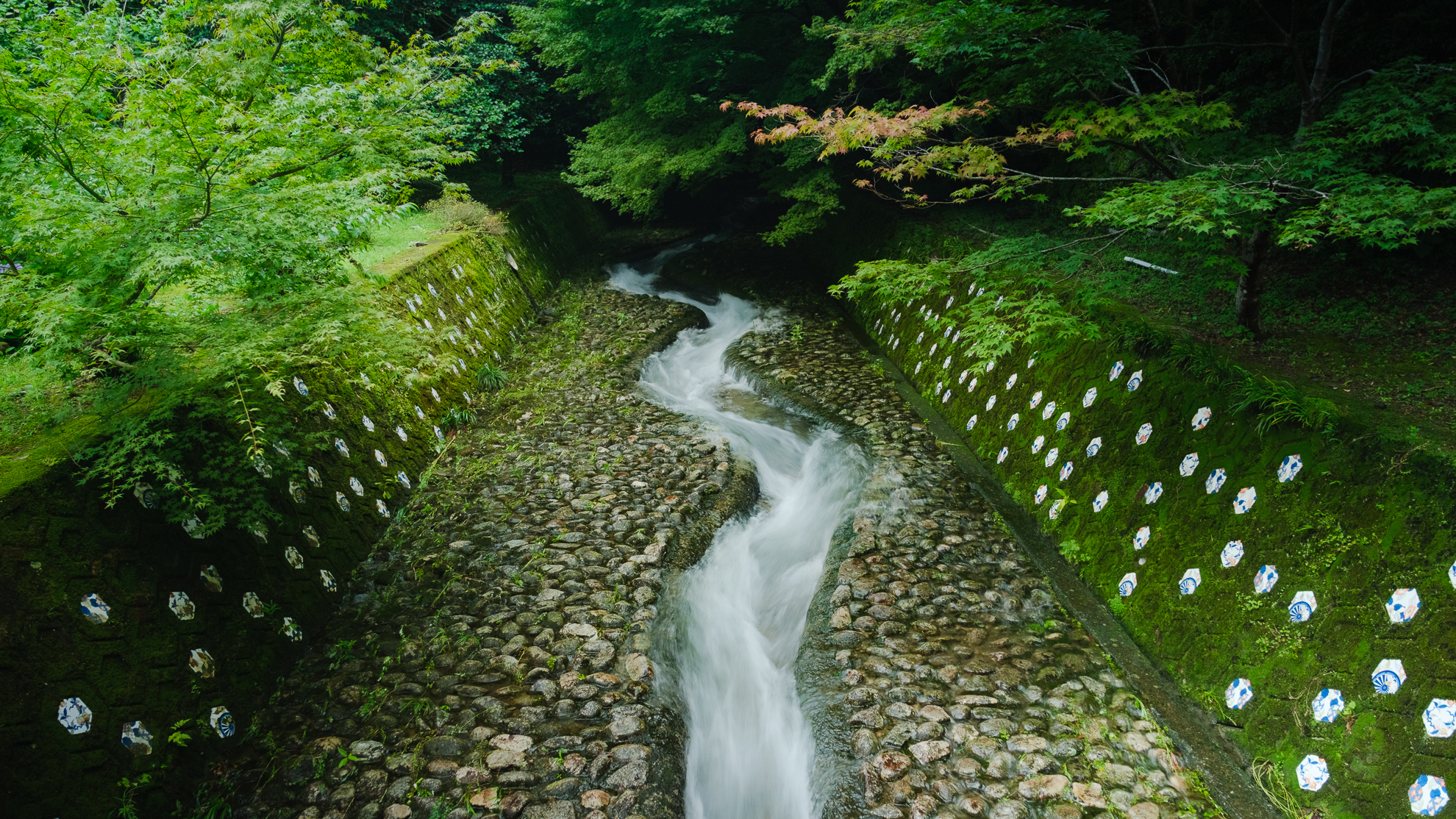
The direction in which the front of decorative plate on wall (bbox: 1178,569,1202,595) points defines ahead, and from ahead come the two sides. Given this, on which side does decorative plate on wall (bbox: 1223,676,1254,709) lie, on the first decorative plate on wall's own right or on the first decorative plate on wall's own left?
on the first decorative plate on wall's own left

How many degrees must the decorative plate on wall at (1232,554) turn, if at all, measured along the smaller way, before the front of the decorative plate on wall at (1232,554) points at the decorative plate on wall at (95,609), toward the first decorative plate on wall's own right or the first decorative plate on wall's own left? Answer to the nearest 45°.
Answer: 0° — it already faces it

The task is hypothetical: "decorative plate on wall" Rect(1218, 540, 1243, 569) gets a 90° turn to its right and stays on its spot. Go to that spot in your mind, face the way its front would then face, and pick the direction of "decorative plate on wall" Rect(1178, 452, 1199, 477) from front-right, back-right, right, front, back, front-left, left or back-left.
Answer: front-right

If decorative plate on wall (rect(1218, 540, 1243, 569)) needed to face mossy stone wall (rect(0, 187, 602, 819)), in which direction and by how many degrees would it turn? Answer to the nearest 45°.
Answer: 0° — it already faces it

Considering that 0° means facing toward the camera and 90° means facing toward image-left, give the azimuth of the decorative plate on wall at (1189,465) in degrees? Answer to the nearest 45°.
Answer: approximately 45°

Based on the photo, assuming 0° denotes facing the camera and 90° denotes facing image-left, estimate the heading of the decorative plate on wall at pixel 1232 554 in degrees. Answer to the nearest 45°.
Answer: approximately 45°
